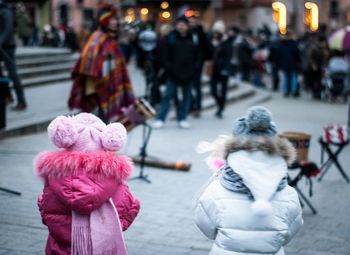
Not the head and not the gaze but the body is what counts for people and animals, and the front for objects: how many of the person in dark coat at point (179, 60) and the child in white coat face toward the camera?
1

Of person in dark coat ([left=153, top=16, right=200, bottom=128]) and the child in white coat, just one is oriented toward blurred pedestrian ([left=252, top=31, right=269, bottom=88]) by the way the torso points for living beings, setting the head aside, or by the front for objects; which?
the child in white coat

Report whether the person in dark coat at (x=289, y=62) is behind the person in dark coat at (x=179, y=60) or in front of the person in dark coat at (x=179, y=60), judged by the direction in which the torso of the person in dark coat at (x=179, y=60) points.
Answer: behind

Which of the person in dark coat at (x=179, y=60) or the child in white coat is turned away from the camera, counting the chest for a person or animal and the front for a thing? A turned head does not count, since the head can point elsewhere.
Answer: the child in white coat

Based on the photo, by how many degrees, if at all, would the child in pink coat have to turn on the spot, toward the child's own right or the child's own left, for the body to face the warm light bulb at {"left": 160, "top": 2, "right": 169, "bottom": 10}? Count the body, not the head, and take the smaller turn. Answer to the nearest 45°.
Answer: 0° — they already face it

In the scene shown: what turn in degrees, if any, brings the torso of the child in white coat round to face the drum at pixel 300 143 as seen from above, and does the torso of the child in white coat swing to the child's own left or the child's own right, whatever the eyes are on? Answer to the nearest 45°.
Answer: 0° — they already face it

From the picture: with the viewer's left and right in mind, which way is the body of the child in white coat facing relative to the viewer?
facing away from the viewer

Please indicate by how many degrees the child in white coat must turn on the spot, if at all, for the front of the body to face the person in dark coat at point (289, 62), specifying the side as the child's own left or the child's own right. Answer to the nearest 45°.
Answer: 0° — they already face them

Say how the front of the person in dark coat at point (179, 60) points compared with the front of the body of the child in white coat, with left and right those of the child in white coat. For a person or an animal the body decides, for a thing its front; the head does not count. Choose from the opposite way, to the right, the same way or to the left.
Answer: the opposite way

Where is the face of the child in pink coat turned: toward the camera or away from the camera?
away from the camera

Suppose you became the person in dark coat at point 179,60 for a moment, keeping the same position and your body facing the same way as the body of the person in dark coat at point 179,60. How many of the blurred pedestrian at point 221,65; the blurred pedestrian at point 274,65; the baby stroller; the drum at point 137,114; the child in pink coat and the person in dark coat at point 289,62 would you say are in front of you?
2

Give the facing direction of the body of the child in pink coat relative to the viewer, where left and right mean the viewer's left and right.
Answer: facing away from the viewer

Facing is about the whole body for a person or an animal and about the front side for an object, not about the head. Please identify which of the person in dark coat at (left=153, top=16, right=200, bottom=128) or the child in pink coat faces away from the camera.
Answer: the child in pink coat
